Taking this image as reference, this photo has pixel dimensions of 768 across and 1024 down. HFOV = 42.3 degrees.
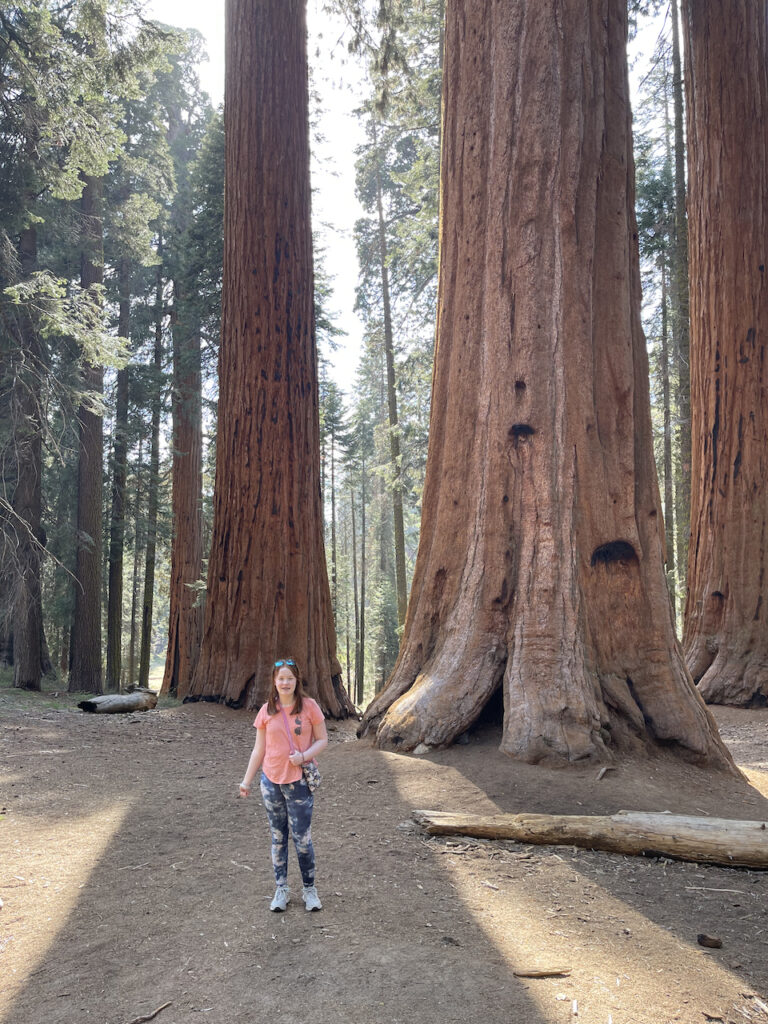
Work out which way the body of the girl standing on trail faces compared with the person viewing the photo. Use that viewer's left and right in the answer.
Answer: facing the viewer

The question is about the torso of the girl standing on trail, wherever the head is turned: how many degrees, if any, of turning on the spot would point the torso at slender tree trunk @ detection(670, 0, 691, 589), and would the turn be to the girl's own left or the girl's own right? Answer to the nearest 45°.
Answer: approximately 135° to the girl's own left

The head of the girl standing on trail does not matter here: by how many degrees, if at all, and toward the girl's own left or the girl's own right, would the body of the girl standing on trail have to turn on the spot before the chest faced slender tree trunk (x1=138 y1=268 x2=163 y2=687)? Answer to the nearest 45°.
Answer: approximately 180°

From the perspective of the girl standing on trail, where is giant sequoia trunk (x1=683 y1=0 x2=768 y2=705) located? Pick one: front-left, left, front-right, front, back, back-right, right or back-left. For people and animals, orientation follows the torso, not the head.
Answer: back-left

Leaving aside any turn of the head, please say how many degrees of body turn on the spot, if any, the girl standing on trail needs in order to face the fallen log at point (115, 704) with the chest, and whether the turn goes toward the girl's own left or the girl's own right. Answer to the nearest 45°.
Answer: approximately 180°

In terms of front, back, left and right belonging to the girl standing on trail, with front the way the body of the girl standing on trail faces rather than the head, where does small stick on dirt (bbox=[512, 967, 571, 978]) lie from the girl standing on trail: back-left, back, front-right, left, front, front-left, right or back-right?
front-left

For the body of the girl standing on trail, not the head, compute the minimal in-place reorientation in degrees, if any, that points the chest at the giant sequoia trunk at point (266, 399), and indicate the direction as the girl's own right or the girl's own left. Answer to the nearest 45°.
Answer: approximately 180°

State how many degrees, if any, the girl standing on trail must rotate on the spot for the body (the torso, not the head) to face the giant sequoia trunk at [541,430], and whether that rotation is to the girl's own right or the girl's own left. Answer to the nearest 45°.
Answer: approximately 135° to the girl's own left

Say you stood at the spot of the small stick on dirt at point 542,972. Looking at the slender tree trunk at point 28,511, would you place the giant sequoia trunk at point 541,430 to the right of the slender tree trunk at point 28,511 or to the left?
right

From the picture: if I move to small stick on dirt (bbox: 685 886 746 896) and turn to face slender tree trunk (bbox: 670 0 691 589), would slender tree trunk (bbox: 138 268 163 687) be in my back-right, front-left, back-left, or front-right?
front-left
